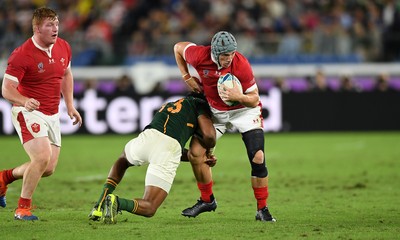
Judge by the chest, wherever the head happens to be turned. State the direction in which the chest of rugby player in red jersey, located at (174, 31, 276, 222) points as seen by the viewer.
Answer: toward the camera

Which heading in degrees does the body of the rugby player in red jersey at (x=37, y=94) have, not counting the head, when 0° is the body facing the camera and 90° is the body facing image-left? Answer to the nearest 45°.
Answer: approximately 315°

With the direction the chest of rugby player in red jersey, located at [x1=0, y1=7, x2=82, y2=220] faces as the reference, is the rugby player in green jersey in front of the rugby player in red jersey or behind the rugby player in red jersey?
in front

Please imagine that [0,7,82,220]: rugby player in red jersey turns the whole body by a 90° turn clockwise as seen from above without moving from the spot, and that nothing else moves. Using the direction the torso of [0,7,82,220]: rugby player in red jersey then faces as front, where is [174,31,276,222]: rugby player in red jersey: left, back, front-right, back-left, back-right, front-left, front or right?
back-left

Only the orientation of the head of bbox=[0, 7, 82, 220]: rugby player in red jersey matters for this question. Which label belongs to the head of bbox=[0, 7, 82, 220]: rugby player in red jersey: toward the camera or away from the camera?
toward the camera

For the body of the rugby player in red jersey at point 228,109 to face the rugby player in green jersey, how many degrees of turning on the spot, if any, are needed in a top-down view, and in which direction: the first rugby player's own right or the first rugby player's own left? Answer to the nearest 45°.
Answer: approximately 45° to the first rugby player's own right
